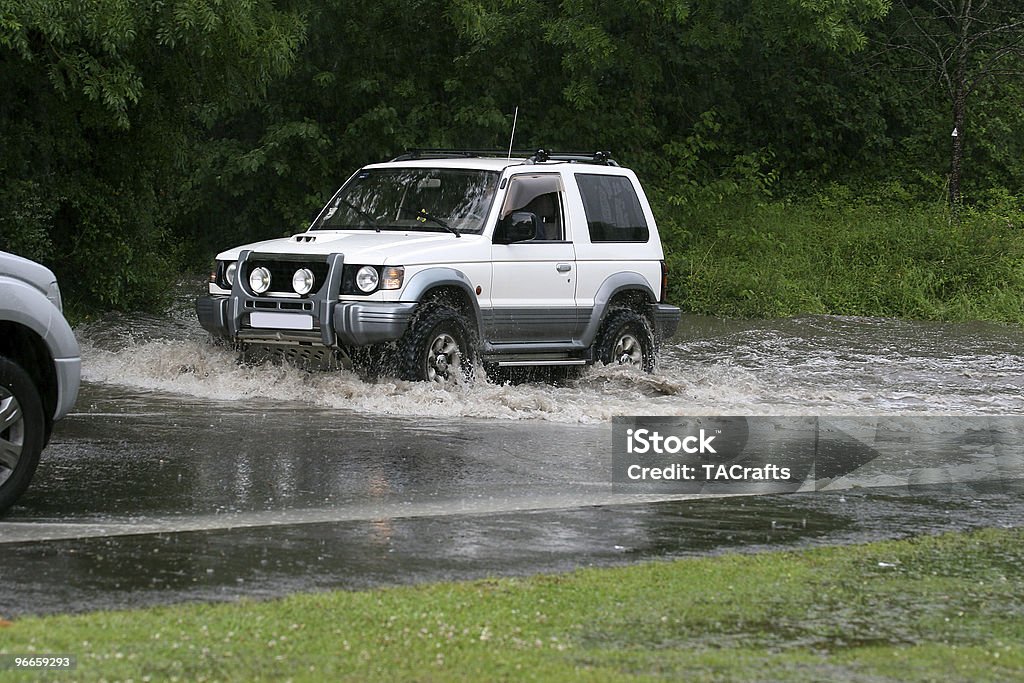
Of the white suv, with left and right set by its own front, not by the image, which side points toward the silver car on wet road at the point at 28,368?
front

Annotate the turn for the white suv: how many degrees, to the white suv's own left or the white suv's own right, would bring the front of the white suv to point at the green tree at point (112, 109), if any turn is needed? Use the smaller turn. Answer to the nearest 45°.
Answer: approximately 90° to the white suv's own right

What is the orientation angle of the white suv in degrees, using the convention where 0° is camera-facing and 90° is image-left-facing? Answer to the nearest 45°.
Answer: approximately 45°

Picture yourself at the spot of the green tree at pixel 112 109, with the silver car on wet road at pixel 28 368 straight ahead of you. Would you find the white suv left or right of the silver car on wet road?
left

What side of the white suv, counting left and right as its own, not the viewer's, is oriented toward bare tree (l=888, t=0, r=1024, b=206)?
back
